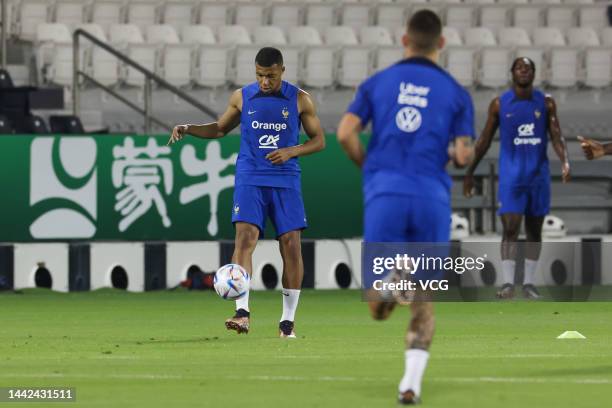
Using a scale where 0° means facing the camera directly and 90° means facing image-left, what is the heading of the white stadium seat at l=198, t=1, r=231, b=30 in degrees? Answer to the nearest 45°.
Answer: approximately 0°

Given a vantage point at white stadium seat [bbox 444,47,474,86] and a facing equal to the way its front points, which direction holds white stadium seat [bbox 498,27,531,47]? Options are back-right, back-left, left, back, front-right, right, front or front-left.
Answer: back-left

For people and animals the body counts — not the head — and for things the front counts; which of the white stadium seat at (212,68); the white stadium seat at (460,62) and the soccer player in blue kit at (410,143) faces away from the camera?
the soccer player in blue kit

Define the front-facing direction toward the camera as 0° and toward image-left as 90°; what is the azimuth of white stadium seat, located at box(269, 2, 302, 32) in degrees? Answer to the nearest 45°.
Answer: approximately 0°

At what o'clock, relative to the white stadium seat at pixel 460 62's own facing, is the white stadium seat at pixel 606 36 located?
the white stadium seat at pixel 606 36 is roughly at 8 o'clock from the white stadium seat at pixel 460 62.

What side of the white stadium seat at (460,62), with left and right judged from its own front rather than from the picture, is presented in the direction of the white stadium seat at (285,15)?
right

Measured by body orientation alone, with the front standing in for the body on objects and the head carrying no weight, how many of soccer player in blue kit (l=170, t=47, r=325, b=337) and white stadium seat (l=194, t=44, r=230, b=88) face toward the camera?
2

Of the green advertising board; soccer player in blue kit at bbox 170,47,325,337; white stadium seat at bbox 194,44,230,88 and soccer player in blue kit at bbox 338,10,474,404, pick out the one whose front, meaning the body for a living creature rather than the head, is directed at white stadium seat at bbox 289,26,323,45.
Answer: soccer player in blue kit at bbox 338,10,474,404

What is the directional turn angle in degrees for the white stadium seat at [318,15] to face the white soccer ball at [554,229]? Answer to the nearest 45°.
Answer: approximately 45° to its left

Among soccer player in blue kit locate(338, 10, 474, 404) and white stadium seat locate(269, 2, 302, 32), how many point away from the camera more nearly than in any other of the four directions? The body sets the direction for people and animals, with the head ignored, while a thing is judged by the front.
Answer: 1

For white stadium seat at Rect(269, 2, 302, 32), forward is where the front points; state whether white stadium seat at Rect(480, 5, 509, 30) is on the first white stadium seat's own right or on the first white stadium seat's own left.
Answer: on the first white stadium seat's own left
